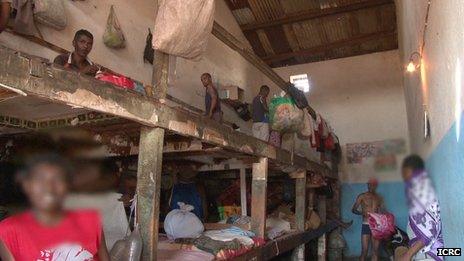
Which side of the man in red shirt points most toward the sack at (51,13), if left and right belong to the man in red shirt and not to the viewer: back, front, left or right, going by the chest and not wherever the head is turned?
back

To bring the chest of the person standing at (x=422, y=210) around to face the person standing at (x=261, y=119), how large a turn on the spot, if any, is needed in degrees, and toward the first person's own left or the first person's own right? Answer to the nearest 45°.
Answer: approximately 45° to the first person's own right

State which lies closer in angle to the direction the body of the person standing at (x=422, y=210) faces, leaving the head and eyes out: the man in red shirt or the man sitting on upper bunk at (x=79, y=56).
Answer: the man sitting on upper bunk

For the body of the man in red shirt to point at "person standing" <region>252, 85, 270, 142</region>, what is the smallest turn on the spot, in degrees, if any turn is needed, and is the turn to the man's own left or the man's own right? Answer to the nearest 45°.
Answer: approximately 135° to the man's own left

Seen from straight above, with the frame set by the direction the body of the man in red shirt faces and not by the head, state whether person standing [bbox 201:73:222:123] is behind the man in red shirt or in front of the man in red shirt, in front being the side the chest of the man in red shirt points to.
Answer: behind

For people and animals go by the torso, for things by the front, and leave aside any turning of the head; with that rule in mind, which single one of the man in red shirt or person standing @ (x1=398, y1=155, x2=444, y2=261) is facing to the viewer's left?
the person standing

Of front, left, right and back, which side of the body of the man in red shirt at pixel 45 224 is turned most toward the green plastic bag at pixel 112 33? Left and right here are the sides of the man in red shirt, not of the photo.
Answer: back

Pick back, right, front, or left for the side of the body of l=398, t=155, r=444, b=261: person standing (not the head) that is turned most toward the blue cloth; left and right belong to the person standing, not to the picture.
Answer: front

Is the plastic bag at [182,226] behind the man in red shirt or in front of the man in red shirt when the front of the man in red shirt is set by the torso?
behind

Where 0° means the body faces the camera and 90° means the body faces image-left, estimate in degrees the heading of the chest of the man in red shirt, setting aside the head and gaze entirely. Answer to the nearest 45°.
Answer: approximately 0°

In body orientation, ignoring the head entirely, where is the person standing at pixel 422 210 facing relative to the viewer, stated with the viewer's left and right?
facing to the left of the viewer

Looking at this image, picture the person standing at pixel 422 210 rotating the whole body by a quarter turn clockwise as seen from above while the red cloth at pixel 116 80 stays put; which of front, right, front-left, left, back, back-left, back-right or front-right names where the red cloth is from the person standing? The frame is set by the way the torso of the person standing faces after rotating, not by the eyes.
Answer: back-left

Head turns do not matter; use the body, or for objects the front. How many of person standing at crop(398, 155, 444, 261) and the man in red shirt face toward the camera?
1

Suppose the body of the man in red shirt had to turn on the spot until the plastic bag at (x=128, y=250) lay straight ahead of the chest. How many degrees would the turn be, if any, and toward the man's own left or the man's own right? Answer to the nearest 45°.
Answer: approximately 135° to the man's own left
